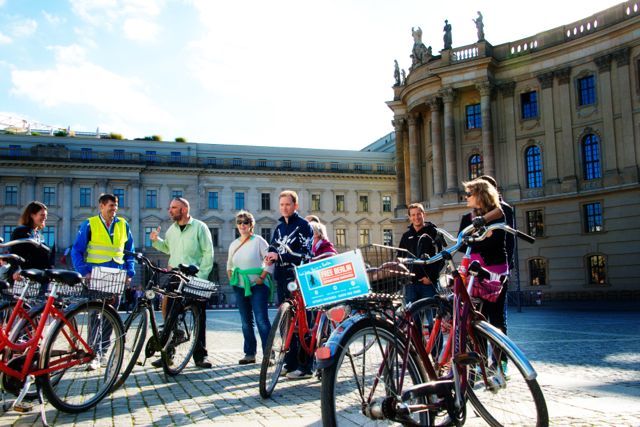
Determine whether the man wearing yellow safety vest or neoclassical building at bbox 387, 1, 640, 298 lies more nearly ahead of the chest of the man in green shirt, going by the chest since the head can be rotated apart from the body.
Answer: the man wearing yellow safety vest

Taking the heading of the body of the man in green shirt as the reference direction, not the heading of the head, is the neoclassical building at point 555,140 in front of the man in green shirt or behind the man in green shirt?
behind

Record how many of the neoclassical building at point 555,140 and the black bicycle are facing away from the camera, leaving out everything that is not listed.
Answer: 0

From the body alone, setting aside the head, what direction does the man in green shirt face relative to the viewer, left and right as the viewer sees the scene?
facing the viewer and to the left of the viewer

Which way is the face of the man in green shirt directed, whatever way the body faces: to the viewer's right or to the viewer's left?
to the viewer's left

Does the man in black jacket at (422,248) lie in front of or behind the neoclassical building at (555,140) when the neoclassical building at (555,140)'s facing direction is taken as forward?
in front

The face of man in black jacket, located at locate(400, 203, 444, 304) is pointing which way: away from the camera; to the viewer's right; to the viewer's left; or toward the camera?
toward the camera

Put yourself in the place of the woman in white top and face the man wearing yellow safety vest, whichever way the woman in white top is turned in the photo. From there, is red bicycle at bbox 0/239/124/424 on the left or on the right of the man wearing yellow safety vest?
left

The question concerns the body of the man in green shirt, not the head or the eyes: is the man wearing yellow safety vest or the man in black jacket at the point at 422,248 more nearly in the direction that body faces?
the man wearing yellow safety vest
